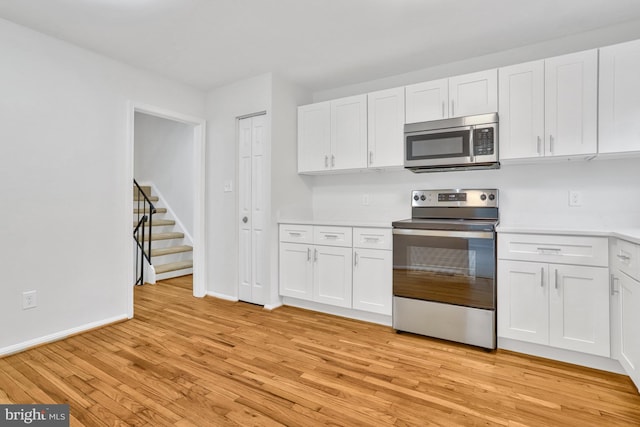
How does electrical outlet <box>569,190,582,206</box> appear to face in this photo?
toward the camera

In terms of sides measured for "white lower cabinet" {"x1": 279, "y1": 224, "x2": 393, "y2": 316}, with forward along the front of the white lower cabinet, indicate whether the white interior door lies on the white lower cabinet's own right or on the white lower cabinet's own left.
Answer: on the white lower cabinet's own right

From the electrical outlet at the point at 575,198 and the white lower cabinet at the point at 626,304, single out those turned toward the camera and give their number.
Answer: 1

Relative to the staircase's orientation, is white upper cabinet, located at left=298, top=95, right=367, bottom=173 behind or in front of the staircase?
in front

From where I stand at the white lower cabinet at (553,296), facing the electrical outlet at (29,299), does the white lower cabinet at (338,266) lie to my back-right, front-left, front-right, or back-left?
front-right

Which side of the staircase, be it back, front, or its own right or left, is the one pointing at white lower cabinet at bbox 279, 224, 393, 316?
front

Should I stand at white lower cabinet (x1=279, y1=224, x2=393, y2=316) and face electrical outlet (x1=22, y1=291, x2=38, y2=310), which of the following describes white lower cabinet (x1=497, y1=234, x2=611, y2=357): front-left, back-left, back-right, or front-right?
back-left

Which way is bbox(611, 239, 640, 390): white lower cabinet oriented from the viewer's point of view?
to the viewer's left

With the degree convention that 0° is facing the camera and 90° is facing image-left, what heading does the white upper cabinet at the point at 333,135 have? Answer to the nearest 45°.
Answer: approximately 45°

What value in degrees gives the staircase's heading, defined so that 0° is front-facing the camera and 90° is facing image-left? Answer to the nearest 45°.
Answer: approximately 315°

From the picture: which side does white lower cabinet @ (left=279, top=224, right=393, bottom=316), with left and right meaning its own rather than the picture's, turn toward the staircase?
right

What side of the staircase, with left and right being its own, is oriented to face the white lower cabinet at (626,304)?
front

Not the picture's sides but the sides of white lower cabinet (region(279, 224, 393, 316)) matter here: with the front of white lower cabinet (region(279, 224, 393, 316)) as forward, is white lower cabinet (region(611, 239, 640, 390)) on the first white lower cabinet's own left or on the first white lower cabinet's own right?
on the first white lower cabinet's own left
